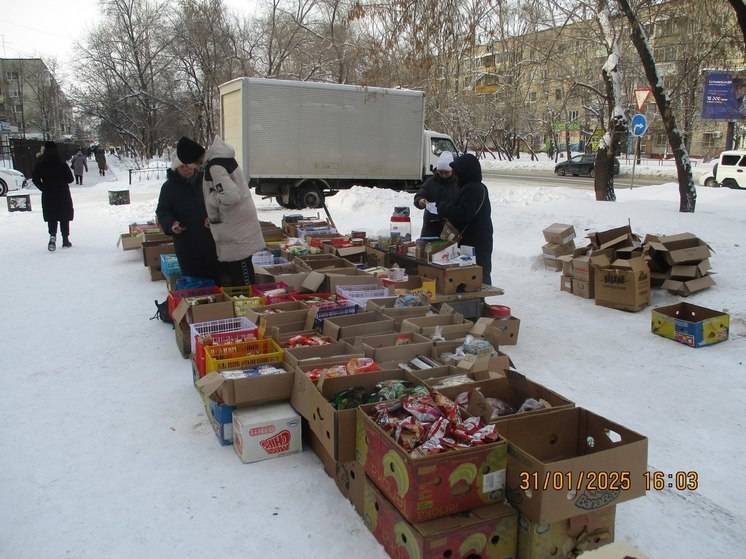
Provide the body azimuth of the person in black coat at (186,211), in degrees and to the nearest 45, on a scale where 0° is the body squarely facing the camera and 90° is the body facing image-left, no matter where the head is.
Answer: approximately 315°

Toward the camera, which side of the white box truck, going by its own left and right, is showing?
right

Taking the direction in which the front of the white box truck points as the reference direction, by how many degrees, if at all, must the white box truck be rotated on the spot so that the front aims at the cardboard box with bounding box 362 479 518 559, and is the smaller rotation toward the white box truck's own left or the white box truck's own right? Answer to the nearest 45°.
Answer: approximately 90° to the white box truck's own right

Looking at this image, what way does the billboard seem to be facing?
toward the camera

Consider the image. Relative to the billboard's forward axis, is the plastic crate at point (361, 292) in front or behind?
in front

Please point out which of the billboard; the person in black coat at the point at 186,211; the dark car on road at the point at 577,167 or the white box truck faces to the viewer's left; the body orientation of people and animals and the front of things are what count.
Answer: the dark car on road

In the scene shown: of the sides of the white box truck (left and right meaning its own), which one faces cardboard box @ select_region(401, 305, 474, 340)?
right

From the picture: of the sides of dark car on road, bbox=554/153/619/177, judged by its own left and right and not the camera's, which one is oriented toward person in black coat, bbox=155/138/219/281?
left

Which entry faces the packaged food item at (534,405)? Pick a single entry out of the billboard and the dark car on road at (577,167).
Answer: the billboard

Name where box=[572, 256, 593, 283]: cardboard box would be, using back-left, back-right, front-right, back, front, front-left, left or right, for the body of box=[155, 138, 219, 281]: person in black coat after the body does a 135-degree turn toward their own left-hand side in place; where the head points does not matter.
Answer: right

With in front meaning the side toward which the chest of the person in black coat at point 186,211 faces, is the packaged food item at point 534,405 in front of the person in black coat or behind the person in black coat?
in front

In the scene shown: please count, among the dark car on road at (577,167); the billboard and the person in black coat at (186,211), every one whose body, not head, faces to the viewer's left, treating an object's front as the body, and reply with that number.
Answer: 1

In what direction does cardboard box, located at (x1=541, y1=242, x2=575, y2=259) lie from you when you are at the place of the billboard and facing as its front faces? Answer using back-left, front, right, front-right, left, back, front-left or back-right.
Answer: front

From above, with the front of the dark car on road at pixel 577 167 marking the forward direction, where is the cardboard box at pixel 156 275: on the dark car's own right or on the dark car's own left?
on the dark car's own left

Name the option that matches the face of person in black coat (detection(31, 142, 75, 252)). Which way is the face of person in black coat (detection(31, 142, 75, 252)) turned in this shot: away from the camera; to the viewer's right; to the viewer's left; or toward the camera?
away from the camera
